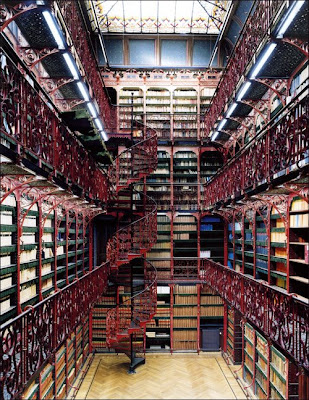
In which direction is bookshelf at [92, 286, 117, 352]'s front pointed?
toward the camera

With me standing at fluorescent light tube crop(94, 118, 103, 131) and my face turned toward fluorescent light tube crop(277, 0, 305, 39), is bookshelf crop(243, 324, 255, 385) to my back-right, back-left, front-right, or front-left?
front-left

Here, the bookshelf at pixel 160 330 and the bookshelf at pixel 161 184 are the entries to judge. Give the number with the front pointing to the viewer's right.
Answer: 0

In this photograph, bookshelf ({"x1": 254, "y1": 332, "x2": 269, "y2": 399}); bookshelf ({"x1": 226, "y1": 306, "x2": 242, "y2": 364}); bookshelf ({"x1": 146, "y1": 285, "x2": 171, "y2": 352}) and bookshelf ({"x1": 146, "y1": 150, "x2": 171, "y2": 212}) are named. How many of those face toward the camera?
2

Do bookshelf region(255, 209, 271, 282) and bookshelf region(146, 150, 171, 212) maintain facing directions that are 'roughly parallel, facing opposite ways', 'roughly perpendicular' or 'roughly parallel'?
roughly perpendicular

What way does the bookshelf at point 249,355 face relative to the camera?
to the viewer's left

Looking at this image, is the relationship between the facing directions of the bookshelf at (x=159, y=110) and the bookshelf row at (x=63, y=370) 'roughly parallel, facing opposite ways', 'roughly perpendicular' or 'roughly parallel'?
roughly perpendicular

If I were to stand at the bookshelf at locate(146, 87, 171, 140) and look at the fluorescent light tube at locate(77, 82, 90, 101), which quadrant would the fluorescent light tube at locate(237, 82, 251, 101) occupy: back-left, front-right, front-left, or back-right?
front-left

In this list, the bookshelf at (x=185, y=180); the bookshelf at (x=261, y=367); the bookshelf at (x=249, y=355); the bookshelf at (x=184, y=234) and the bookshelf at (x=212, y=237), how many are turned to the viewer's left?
2

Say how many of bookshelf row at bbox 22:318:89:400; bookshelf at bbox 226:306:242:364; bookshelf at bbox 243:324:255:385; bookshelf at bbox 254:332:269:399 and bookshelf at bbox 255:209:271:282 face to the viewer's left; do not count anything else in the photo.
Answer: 4

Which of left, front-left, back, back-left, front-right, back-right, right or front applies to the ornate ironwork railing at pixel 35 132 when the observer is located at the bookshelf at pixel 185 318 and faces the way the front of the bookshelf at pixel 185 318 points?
front

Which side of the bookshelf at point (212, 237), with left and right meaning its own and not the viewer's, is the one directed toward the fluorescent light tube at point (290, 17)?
front

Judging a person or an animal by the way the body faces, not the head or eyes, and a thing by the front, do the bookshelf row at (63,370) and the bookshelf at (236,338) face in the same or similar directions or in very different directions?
very different directions

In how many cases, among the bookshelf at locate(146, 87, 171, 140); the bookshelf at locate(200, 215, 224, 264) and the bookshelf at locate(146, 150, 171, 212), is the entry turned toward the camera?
3

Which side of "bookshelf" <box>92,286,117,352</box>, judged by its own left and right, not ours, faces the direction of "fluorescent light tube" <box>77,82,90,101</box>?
front

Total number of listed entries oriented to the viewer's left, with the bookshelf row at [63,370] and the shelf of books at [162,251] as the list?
0

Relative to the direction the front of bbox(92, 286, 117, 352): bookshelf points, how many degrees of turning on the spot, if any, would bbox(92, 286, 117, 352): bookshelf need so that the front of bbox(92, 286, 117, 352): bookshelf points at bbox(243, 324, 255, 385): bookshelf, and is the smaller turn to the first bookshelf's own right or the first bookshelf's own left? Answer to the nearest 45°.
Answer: approximately 45° to the first bookshelf's own left

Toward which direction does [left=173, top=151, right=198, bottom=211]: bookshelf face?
toward the camera

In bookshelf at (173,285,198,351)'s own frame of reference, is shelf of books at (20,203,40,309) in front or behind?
in front
